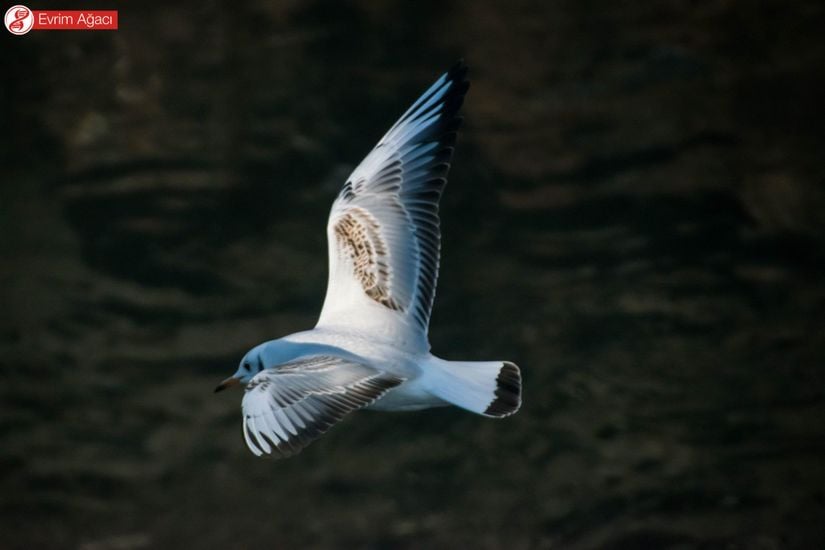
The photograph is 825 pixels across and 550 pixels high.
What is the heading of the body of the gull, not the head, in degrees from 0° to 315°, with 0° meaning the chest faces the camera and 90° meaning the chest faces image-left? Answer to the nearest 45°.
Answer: approximately 90°
